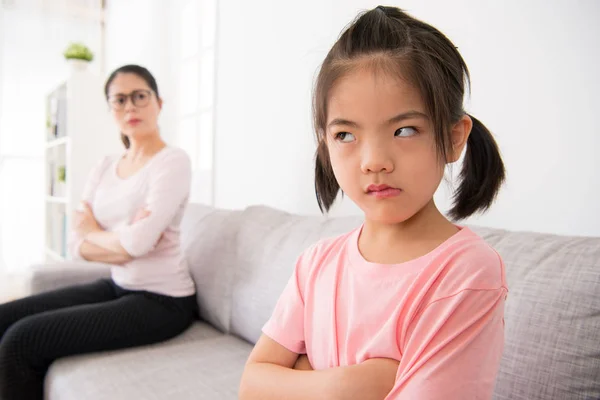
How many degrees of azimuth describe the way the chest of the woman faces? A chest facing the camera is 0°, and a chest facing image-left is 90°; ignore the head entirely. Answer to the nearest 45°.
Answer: approximately 45°

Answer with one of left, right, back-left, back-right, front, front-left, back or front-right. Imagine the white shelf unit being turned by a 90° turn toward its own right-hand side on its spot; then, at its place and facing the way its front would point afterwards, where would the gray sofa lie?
back-left

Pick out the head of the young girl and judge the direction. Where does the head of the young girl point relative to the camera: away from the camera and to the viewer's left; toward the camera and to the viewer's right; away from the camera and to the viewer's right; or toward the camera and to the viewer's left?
toward the camera and to the viewer's left

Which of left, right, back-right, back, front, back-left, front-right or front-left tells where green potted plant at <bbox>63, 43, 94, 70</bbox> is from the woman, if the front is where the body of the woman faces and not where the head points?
back-right

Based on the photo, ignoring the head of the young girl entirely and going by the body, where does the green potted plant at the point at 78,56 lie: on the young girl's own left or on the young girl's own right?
on the young girl's own right

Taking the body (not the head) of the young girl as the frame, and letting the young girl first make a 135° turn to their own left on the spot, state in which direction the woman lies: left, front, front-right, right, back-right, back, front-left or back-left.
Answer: back-left

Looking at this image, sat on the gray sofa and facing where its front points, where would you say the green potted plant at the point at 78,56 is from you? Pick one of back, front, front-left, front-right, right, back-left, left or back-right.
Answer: right

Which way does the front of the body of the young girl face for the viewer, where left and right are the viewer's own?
facing the viewer and to the left of the viewer
